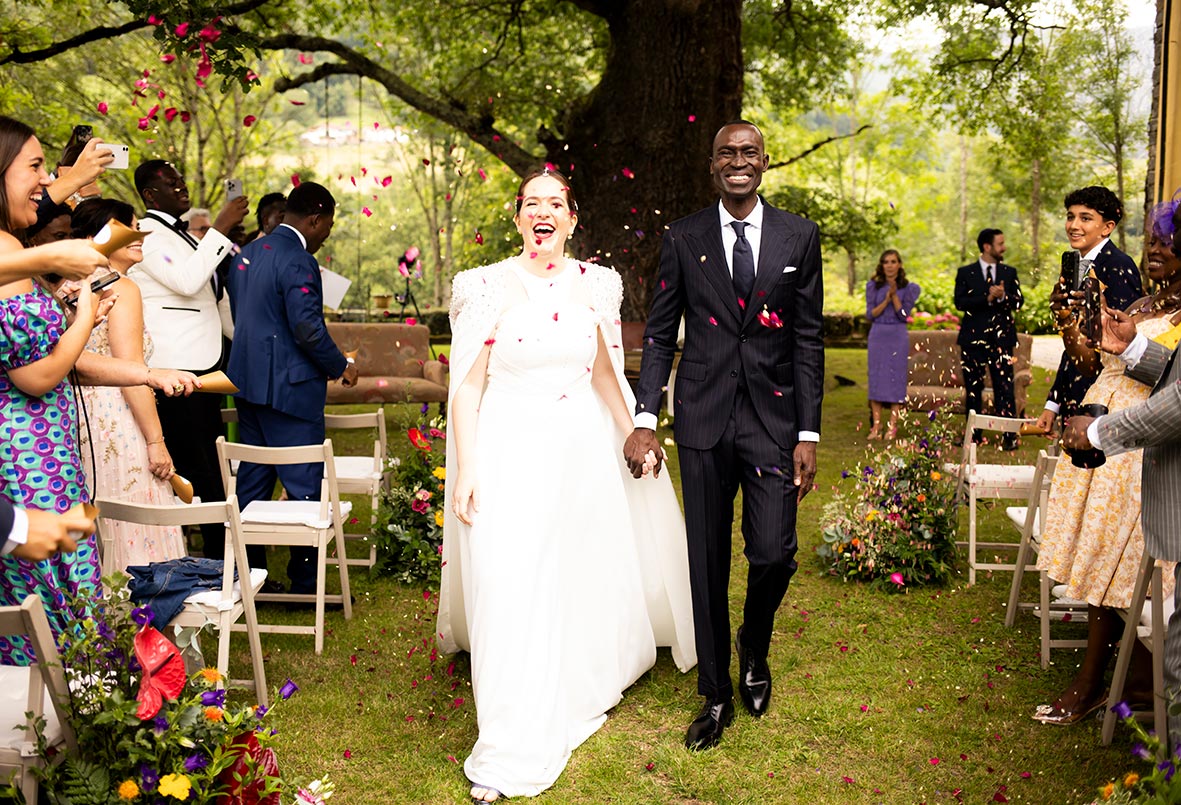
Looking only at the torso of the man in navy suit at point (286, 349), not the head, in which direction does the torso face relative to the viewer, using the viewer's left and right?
facing away from the viewer and to the right of the viewer

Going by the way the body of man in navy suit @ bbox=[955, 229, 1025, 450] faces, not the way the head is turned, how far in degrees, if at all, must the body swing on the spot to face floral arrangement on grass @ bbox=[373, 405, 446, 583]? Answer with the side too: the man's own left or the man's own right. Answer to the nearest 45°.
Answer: approximately 45° to the man's own right

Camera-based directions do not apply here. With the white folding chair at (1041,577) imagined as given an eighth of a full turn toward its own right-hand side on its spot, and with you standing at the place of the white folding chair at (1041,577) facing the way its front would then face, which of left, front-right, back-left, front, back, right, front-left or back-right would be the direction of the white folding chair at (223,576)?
back-left

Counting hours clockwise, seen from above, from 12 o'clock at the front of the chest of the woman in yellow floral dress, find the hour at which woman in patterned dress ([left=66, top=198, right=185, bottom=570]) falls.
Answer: The woman in patterned dress is roughly at 1 o'clock from the woman in yellow floral dress.

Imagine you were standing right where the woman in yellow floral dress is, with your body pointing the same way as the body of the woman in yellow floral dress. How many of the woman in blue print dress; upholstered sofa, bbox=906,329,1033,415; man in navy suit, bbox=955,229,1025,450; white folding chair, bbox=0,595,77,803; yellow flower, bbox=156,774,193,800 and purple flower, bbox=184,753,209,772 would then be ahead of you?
4

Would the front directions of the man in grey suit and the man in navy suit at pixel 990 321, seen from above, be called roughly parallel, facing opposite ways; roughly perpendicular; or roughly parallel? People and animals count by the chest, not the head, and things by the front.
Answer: roughly perpendicular

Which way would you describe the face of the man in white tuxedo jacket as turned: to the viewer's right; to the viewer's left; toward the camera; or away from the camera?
to the viewer's right

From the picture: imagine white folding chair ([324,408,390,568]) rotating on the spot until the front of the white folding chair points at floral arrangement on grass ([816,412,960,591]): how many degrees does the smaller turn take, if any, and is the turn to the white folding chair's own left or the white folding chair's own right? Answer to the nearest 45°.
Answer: approximately 90° to the white folding chair's own right

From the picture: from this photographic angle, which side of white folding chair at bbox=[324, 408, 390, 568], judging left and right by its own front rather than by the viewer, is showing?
back

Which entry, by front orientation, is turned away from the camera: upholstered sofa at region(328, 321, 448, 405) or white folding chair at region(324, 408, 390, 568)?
the white folding chair

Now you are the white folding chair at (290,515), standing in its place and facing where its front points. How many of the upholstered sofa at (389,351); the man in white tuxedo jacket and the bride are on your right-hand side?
1

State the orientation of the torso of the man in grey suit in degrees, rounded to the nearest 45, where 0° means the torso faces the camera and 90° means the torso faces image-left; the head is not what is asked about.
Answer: approximately 90°

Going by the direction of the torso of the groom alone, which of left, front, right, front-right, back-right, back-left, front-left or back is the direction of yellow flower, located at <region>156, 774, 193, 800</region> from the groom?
front-right

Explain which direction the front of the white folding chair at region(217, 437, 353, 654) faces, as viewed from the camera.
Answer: facing away from the viewer and to the right of the viewer

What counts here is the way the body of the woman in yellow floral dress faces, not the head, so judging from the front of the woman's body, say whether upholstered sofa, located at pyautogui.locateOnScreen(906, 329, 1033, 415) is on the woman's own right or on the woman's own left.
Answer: on the woman's own right
